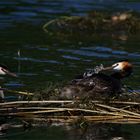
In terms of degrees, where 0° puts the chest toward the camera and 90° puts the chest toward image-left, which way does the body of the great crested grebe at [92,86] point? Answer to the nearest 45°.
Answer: approximately 270°
